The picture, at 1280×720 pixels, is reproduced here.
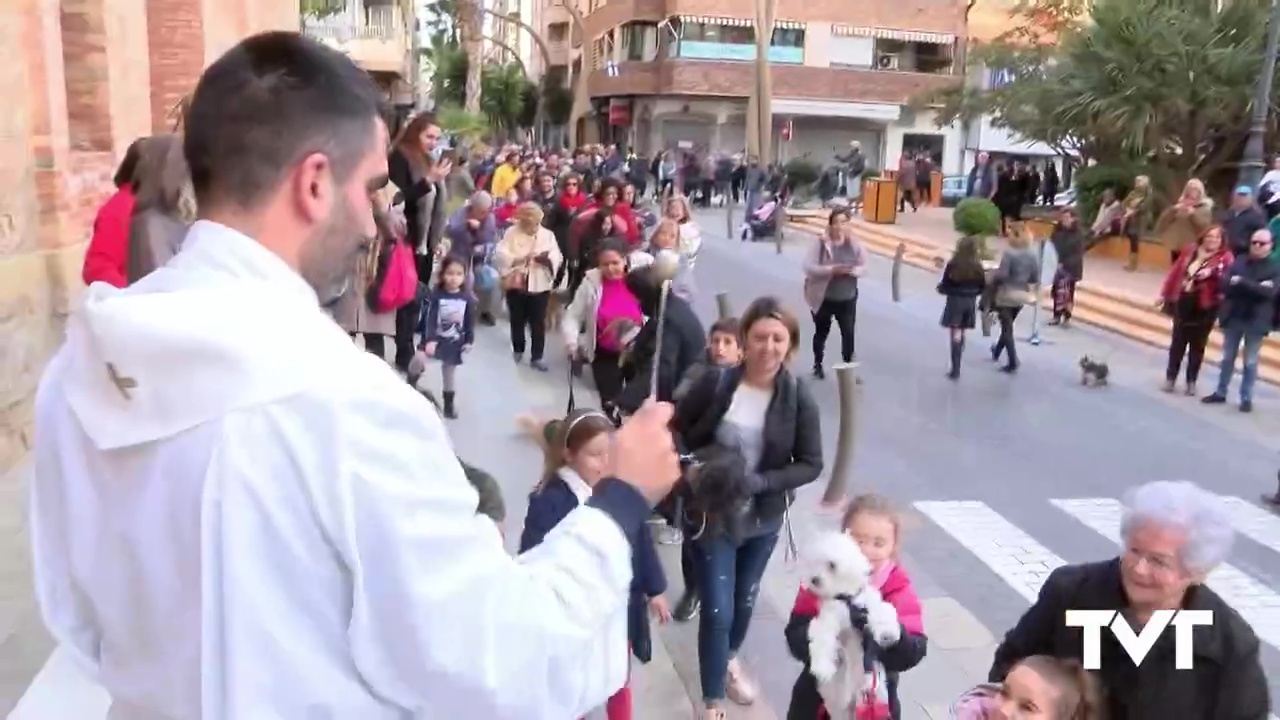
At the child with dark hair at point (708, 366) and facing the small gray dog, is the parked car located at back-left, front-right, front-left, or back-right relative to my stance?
front-left

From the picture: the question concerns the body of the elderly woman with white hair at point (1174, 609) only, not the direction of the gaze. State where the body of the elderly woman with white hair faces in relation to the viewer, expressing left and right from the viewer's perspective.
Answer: facing the viewer and to the left of the viewer

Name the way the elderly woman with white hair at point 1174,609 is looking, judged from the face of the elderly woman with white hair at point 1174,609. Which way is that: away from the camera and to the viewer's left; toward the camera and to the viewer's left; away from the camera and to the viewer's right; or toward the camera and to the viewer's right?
toward the camera and to the viewer's left

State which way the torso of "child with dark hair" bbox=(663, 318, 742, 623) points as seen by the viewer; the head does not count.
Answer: toward the camera

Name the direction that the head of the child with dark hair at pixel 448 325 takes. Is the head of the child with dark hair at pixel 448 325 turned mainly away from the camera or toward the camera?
toward the camera

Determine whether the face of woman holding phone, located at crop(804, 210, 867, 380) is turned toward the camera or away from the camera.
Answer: toward the camera

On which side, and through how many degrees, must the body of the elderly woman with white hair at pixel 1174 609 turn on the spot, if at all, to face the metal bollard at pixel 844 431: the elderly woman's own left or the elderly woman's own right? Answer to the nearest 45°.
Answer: approximately 90° to the elderly woman's own right

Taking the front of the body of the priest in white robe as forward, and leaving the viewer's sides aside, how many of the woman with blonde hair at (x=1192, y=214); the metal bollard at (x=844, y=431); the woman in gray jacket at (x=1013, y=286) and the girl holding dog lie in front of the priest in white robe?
4

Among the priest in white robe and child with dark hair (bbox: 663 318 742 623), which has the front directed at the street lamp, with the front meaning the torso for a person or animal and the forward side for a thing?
the priest in white robe

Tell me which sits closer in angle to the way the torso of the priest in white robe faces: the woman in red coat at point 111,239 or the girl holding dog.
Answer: the girl holding dog

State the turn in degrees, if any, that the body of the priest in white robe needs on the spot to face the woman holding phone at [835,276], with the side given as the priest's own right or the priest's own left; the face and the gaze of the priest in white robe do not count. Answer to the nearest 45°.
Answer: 0° — they already face them

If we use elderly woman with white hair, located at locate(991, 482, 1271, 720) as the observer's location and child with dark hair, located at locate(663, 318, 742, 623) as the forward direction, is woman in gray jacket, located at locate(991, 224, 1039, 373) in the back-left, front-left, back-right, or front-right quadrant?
front-right

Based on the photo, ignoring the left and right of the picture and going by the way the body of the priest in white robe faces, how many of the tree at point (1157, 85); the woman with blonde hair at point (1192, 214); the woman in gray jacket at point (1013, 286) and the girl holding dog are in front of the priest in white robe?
4

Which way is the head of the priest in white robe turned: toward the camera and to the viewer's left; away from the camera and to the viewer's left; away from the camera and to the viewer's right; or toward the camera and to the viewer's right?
away from the camera and to the viewer's right

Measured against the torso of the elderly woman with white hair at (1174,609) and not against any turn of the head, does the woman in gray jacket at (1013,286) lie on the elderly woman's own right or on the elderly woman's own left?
on the elderly woman's own right

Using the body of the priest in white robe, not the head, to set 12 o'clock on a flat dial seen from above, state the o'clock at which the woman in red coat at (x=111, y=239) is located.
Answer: The woman in red coat is roughly at 10 o'clock from the priest in white robe.

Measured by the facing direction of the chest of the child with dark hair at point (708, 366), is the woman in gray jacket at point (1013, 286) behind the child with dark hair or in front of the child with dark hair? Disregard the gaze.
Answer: behind

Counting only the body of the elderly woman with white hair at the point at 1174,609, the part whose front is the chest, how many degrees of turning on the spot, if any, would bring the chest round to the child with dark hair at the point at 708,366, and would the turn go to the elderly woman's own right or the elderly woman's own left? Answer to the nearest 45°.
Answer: approximately 90° to the elderly woman's own right

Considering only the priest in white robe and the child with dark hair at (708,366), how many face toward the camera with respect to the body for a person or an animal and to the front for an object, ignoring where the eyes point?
1

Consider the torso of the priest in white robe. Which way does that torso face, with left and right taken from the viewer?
facing away from the viewer and to the right of the viewer
